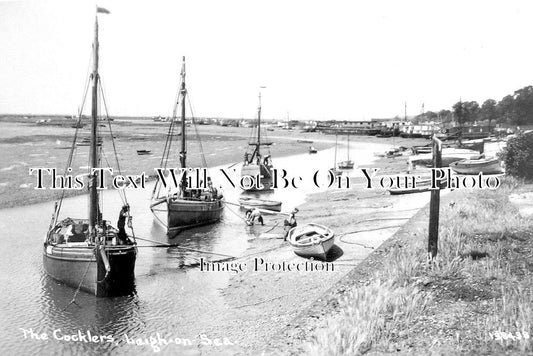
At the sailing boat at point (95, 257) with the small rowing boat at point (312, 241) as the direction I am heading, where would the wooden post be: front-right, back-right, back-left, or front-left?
front-right

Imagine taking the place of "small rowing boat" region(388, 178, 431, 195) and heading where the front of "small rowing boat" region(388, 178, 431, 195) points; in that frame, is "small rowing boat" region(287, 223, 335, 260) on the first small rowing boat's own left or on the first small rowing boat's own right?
on the first small rowing boat's own left

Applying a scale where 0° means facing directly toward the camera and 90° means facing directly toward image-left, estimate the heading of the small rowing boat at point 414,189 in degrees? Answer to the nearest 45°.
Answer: approximately 90°

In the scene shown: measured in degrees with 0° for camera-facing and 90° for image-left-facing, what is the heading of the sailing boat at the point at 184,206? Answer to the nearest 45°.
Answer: approximately 45°

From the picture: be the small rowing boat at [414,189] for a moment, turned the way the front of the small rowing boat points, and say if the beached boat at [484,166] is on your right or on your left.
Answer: on your right

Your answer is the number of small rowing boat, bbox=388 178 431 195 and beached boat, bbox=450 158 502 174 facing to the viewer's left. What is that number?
2

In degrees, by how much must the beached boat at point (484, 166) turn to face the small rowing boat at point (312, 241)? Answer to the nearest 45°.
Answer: approximately 90° to its left

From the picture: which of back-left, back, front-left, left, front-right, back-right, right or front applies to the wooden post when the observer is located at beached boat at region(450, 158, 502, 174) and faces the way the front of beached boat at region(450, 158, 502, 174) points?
left

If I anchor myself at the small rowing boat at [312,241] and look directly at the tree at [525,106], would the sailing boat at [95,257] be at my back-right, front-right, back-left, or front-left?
back-left

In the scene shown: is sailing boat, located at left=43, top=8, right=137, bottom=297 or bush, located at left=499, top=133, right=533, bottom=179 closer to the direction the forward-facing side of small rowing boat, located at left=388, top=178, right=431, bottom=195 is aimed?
the sailing boat

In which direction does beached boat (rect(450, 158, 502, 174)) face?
to the viewer's left

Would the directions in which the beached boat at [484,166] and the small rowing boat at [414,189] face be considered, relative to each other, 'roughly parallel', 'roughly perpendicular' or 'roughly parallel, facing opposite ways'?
roughly parallel
